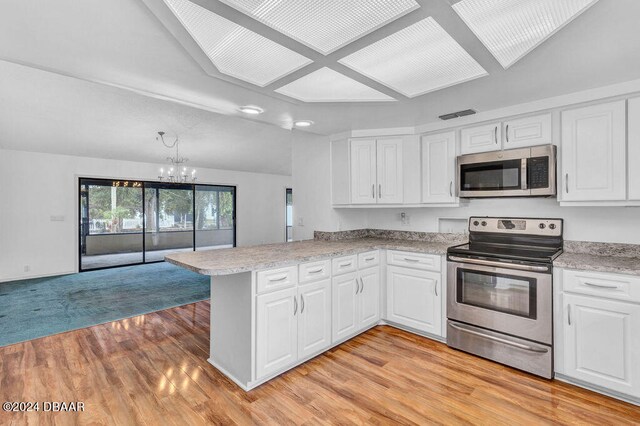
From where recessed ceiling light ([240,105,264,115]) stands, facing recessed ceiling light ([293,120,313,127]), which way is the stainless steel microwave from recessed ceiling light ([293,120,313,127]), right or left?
right

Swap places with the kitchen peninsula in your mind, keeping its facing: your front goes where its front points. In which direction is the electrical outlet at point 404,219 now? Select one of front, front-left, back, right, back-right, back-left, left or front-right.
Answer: left

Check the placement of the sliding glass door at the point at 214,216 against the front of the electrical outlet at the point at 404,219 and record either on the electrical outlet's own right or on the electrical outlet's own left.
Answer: on the electrical outlet's own right

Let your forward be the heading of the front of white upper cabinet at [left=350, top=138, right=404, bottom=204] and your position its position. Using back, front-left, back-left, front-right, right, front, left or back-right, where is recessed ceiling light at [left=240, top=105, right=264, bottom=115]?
front-right

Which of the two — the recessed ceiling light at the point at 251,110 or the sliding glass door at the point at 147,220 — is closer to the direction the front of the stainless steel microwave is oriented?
the recessed ceiling light

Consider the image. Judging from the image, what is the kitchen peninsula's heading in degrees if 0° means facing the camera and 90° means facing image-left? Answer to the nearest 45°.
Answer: approximately 315°

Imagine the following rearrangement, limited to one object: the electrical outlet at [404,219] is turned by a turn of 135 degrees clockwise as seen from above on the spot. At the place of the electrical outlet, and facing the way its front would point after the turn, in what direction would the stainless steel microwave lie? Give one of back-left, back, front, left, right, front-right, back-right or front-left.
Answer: back-right

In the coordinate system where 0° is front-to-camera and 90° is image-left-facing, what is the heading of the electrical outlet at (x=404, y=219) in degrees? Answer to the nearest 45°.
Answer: approximately 45°

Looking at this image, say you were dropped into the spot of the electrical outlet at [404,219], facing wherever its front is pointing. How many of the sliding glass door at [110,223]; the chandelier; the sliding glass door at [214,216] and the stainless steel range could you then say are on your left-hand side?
1

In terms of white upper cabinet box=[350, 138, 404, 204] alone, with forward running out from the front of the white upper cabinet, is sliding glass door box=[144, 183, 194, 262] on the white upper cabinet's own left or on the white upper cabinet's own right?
on the white upper cabinet's own right

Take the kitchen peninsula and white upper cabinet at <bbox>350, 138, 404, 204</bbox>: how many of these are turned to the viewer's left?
0
